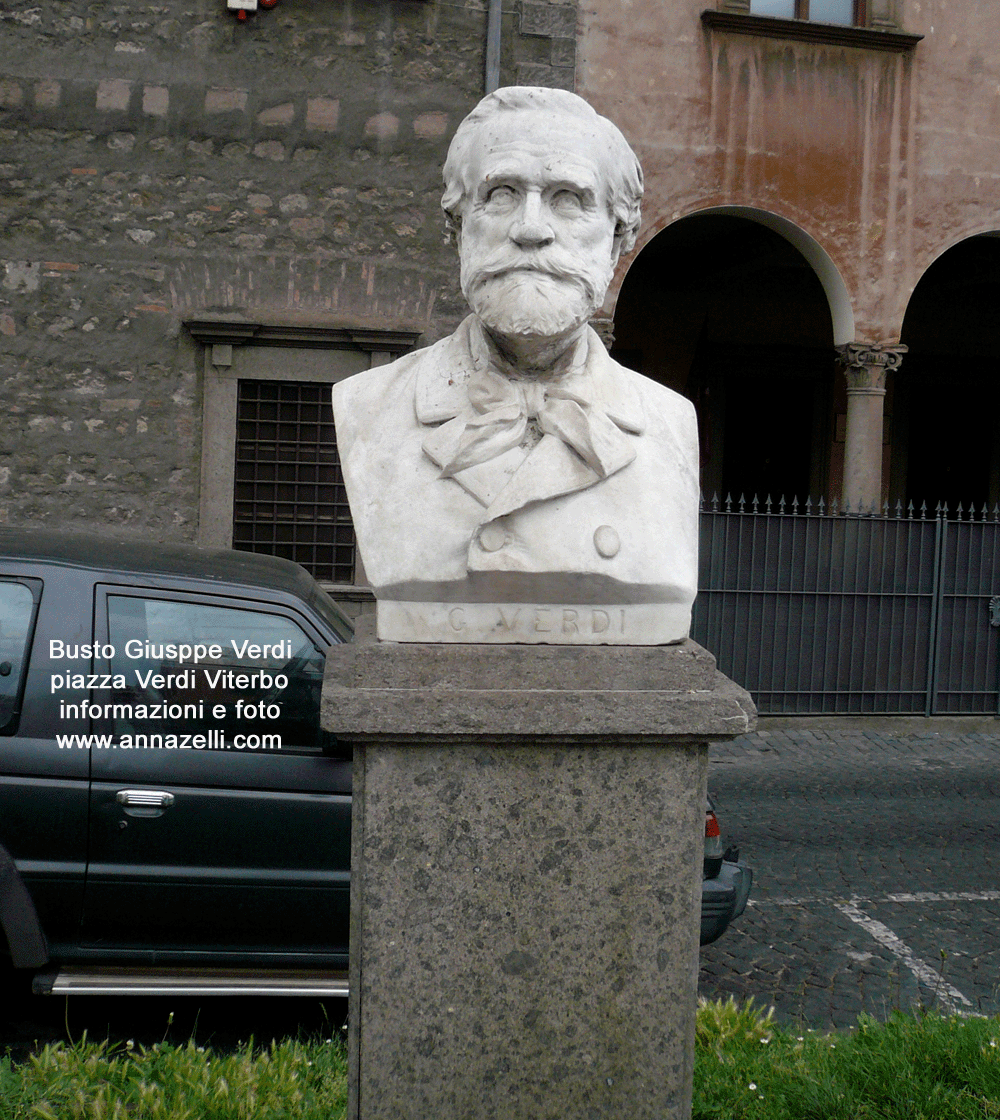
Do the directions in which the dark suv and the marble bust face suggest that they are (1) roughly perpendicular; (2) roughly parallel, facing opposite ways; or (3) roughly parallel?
roughly perpendicular

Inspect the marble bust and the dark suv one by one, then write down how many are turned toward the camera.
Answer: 1

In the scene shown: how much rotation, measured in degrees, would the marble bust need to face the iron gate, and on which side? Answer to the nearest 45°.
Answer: approximately 180°

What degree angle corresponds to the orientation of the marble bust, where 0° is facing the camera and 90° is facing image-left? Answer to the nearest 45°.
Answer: approximately 0°

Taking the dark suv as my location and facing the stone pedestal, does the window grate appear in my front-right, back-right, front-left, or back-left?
back-left
